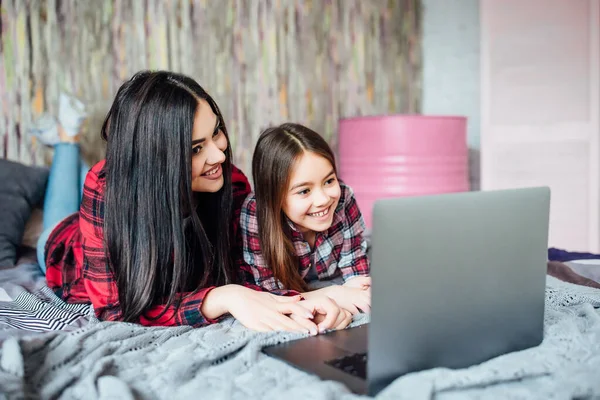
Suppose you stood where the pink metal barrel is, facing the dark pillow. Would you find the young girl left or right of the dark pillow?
left

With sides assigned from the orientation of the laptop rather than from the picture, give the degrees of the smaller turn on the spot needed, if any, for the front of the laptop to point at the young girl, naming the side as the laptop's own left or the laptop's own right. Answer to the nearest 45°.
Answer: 0° — it already faces them

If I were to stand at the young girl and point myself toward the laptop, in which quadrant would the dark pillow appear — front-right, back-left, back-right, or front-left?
back-right

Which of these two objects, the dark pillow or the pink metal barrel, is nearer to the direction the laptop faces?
the dark pillow

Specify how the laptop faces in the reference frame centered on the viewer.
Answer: facing away from the viewer and to the left of the viewer

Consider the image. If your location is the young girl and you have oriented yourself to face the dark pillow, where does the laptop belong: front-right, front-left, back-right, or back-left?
back-left
